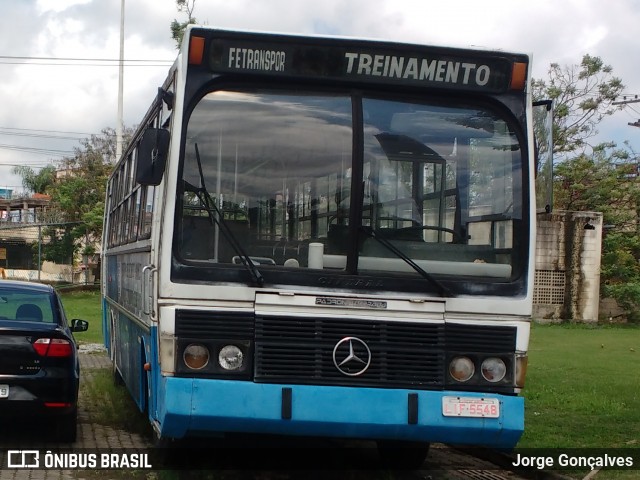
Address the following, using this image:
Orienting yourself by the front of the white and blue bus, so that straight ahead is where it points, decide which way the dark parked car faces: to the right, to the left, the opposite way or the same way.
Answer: the opposite way

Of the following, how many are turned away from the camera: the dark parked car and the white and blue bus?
1

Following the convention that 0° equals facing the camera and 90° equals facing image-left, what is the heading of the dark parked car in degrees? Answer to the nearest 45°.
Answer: approximately 180°

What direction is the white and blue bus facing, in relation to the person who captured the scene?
facing the viewer

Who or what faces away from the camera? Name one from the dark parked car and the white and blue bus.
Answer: the dark parked car

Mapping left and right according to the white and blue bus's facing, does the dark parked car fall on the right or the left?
on its right

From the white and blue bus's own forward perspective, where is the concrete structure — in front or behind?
behind

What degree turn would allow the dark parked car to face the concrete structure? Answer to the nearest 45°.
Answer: approximately 45° to its right
